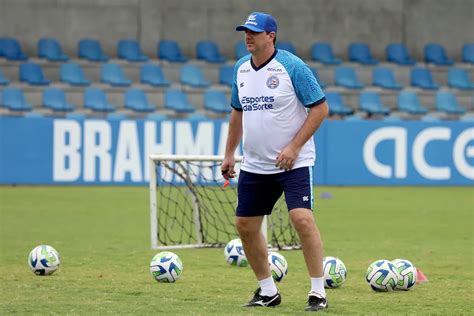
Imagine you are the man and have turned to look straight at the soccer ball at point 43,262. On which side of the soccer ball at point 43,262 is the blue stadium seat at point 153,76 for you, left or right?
right

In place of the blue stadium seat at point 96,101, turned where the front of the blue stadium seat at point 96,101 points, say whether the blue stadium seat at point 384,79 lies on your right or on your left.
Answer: on your left

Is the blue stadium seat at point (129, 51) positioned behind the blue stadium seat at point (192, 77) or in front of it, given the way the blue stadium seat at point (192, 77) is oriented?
behind

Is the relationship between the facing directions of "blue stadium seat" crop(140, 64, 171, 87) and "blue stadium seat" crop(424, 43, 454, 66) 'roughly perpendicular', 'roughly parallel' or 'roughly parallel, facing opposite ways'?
roughly parallel

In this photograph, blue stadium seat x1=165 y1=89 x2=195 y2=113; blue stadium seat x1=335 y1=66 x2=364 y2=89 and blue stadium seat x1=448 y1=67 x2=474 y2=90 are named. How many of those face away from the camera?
0

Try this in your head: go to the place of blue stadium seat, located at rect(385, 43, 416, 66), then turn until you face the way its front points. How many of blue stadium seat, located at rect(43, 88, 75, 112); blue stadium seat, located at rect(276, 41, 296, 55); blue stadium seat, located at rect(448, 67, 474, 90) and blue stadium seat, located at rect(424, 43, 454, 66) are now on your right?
2

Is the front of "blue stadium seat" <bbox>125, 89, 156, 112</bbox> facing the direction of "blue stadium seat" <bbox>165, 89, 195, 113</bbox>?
no

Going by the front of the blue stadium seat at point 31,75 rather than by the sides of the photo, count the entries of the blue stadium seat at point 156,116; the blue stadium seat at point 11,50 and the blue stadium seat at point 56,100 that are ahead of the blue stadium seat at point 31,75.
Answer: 2

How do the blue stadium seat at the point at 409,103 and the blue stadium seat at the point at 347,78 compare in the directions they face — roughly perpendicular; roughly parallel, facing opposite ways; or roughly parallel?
roughly parallel

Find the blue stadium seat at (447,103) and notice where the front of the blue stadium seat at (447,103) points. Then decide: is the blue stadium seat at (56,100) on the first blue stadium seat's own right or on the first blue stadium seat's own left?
on the first blue stadium seat's own right

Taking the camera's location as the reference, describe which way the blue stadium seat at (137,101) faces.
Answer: facing the viewer and to the right of the viewer

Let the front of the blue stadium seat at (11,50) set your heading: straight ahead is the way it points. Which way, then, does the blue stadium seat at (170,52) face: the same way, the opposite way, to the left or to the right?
the same way

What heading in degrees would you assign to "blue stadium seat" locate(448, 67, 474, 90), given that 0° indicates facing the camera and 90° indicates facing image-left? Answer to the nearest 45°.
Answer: approximately 315°

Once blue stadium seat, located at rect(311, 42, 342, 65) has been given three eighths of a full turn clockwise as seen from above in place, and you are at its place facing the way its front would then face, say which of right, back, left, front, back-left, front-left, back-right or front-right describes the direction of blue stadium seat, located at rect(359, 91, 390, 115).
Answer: back-left

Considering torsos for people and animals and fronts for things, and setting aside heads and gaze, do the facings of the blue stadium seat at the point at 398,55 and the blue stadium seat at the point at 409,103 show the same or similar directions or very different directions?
same or similar directions

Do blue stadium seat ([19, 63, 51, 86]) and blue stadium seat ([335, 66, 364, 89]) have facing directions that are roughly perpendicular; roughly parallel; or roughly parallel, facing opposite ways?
roughly parallel

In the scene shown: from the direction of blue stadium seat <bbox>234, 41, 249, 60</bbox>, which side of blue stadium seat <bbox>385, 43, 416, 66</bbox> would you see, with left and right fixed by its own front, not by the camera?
right

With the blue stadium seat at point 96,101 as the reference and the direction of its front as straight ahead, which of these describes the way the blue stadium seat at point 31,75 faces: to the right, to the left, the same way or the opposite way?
the same way
